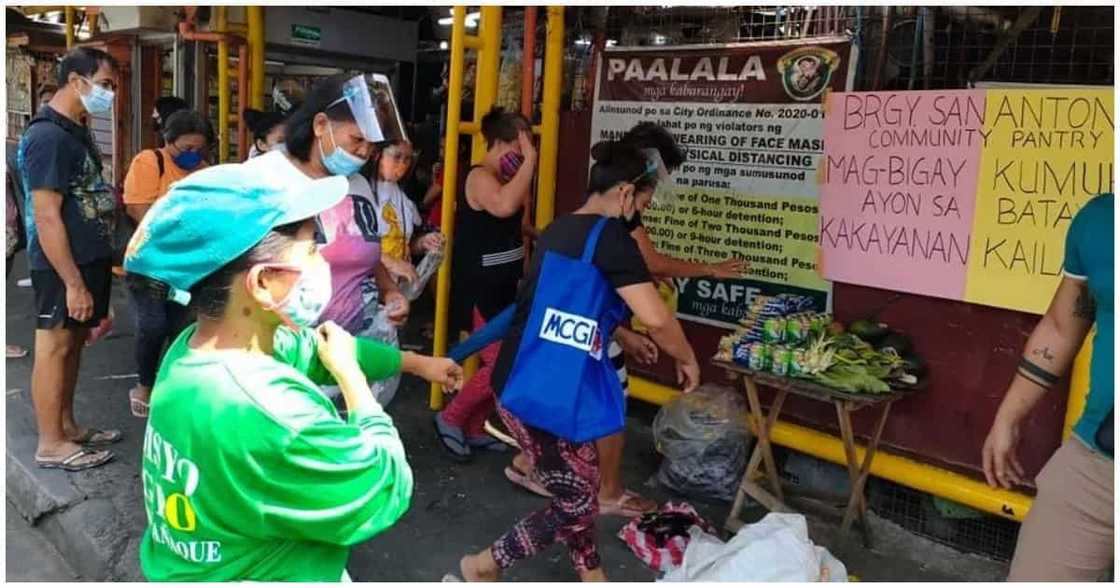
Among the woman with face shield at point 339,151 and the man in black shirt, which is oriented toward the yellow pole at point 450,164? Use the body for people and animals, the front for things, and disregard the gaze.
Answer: the man in black shirt

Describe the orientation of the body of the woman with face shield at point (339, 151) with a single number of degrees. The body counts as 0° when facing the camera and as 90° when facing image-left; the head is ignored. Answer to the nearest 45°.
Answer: approximately 315°

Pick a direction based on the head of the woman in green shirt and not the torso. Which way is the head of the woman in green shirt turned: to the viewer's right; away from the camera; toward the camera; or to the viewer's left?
to the viewer's right

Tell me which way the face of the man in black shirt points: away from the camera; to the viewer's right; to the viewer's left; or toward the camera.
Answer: to the viewer's right

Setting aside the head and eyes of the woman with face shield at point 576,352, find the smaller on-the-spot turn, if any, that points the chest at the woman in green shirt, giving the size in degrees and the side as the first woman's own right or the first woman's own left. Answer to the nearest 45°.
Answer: approximately 135° to the first woman's own right

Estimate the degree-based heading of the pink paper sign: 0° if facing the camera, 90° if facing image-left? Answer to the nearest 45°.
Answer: approximately 0°

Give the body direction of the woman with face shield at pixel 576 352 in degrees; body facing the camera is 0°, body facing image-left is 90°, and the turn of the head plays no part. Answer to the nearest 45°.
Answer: approximately 225°

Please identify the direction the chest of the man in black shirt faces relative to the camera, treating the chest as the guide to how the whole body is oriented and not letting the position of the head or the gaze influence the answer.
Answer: to the viewer's right
